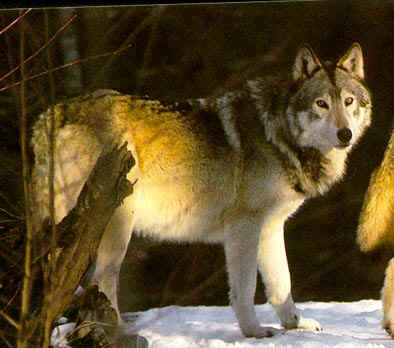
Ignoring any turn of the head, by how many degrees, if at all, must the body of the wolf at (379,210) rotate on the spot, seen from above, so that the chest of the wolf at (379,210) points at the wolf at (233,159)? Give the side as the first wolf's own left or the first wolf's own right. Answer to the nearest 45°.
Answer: approximately 135° to the first wolf's own right

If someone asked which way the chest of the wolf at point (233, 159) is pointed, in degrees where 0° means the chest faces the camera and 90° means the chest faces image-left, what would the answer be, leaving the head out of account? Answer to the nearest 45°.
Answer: approximately 270°

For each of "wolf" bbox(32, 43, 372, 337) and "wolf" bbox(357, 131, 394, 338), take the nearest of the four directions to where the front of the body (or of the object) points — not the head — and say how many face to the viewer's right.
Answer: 2

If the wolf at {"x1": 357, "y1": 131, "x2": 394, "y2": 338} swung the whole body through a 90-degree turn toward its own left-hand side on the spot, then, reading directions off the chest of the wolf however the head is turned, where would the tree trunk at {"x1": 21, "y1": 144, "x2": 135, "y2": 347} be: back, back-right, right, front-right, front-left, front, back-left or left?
back-left

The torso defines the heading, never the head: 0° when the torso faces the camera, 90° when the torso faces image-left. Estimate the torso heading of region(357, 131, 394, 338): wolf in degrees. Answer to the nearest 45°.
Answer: approximately 270°

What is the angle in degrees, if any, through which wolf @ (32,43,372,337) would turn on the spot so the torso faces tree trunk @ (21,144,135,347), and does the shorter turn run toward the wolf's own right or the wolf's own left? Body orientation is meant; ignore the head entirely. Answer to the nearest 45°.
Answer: approximately 135° to the wolf's own right

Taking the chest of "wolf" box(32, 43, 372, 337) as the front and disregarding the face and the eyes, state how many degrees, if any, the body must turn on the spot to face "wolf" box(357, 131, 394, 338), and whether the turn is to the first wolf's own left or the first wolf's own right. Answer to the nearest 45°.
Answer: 0° — it already faces it

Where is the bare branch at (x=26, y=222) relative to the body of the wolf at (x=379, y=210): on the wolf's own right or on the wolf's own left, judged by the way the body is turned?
on the wolf's own right
